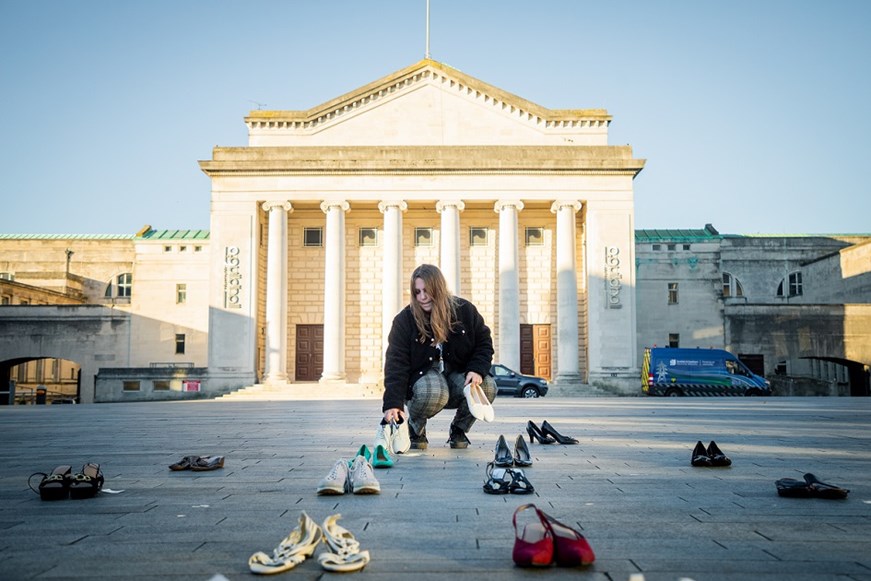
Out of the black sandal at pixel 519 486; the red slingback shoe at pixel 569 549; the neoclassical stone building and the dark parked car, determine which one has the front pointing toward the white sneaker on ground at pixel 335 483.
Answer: the neoclassical stone building

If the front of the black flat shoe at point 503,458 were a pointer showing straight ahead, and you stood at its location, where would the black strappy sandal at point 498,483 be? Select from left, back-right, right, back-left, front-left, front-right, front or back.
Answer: front

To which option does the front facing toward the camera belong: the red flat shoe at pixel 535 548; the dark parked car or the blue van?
the red flat shoe

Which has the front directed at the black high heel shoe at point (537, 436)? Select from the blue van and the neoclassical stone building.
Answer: the neoclassical stone building

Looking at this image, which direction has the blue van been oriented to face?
to the viewer's right

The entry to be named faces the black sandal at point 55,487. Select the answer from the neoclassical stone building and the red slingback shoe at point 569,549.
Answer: the neoclassical stone building

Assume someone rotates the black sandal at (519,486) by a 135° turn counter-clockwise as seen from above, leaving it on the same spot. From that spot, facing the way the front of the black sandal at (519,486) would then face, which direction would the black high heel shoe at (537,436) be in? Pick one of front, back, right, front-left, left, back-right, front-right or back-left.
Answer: front

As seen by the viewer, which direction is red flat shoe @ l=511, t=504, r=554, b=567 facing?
toward the camera

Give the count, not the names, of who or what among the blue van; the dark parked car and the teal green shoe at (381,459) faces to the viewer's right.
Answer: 2

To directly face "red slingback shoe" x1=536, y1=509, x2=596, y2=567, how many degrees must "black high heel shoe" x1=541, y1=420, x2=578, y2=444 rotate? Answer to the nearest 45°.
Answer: approximately 45° to its right

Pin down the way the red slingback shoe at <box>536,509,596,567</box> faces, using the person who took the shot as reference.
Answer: facing the viewer and to the right of the viewer

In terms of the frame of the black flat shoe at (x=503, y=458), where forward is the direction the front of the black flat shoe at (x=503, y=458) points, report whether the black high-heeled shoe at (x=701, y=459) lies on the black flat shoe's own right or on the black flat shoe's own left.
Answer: on the black flat shoe's own left

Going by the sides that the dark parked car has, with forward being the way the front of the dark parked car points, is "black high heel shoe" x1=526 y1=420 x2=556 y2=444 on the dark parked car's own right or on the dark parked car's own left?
on the dark parked car's own right

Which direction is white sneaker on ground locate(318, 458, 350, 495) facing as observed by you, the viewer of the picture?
facing the viewer and to the left of the viewer

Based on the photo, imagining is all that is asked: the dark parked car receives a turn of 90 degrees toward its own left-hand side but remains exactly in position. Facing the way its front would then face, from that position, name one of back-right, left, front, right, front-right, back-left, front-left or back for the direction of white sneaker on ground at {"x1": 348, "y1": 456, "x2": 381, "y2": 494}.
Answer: back

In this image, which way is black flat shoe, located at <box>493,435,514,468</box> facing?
toward the camera

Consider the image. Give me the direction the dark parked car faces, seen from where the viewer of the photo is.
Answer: facing to the right of the viewer

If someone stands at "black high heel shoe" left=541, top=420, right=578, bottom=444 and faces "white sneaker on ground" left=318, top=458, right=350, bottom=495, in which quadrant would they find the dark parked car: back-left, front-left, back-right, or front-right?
back-right

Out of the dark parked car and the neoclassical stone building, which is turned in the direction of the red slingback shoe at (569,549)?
the neoclassical stone building

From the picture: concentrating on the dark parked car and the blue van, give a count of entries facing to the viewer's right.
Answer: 2
